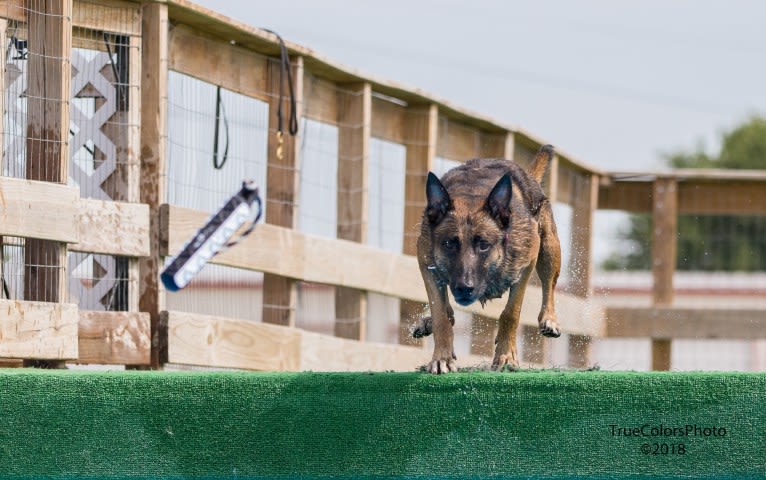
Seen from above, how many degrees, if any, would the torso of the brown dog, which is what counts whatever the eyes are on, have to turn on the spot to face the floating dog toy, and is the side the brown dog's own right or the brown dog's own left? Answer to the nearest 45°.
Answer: approximately 45° to the brown dog's own right

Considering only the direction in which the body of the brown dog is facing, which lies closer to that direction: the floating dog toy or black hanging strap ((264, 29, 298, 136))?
the floating dog toy

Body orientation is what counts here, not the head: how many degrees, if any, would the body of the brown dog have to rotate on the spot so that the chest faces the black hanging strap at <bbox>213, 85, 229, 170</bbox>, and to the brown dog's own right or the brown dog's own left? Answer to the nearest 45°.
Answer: approximately 135° to the brown dog's own right

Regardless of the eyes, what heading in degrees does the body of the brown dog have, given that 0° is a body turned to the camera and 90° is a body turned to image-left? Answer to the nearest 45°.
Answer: approximately 0°

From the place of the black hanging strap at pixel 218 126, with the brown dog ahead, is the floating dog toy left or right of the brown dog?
right

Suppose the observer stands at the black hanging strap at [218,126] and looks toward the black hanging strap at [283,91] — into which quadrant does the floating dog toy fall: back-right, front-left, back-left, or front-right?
back-right

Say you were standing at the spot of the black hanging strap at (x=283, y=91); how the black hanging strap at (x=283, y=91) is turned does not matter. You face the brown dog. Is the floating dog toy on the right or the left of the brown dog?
right

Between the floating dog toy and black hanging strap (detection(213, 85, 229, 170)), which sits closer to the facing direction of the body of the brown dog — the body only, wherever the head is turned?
the floating dog toy

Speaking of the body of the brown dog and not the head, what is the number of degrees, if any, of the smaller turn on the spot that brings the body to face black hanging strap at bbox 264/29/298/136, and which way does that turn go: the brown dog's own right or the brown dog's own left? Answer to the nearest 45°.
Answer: approximately 135° to the brown dog's own right
